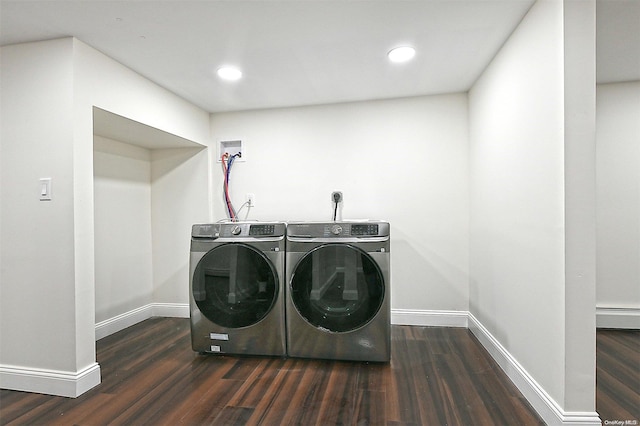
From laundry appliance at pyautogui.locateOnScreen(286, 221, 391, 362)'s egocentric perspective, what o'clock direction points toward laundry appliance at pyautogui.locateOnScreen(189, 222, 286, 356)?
laundry appliance at pyautogui.locateOnScreen(189, 222, 286, 356) is roughly at 3 o'clock from laundry appliance at pyautogui.locateOnScreen(286, 221, 391, 362).

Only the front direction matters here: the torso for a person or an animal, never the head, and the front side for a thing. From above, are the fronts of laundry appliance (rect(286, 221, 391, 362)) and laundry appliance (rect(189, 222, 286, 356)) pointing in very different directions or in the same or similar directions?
same or similar directions

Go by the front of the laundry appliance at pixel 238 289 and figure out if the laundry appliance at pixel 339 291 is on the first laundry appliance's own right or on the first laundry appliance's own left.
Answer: on the first laundry appliance's own left

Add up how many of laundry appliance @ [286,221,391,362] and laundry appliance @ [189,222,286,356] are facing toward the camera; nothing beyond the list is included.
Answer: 2

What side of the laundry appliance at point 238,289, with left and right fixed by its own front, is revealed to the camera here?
front
